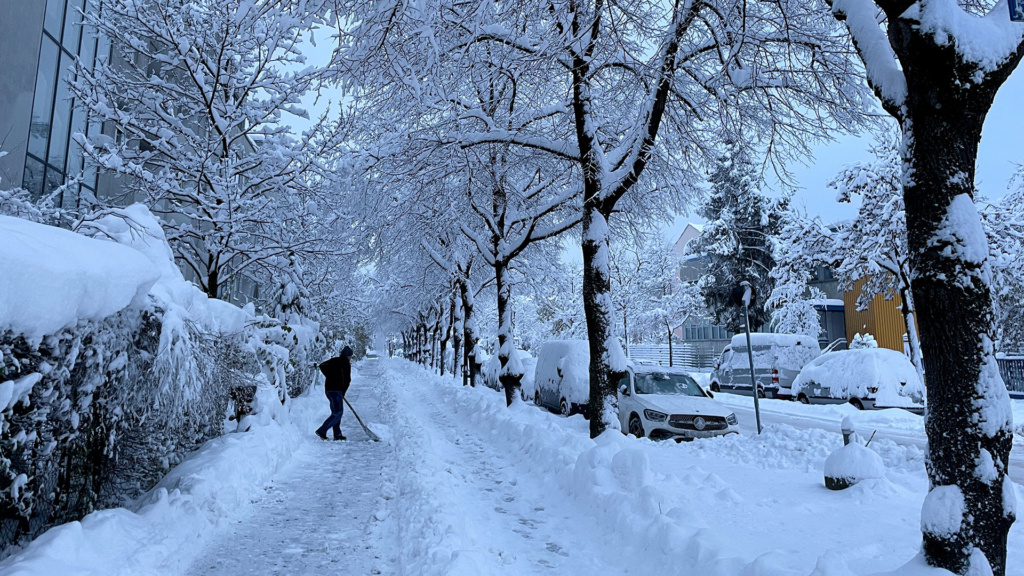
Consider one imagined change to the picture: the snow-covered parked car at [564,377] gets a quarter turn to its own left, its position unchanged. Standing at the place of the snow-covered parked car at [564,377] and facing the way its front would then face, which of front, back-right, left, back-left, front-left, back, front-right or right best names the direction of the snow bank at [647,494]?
back-right

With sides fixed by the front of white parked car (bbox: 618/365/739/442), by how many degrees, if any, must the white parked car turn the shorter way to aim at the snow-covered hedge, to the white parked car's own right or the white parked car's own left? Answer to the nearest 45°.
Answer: approximately 90° to the white parked car's own right

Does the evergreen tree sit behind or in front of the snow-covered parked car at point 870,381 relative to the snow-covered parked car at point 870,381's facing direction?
in front

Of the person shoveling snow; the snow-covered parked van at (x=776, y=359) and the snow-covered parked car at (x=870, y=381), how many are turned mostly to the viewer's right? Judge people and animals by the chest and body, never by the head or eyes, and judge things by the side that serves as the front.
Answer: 1

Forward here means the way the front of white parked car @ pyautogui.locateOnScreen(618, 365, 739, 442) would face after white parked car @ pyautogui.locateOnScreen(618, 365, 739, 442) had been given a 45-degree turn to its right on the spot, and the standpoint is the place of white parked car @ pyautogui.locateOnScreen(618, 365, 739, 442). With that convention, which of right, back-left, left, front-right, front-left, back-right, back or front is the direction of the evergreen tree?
back

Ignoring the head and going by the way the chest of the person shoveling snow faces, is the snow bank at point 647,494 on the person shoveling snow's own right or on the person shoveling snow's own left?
on the person shoveling snow's own right

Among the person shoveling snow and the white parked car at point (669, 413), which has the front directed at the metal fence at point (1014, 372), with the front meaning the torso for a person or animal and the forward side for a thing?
the person shoveling snow

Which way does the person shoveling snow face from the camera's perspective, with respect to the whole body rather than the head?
to the viewer's right

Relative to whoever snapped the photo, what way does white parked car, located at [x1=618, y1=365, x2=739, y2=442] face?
facing the viewer and to the right of the viewer

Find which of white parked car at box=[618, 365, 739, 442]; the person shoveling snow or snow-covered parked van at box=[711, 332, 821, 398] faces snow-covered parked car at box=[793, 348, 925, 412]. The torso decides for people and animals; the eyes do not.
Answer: the person shoveling snow

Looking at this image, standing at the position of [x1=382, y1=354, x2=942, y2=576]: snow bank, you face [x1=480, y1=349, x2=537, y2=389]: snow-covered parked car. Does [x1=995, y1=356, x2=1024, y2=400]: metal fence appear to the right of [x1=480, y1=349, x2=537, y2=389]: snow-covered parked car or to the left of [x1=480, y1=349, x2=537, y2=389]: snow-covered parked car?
right
